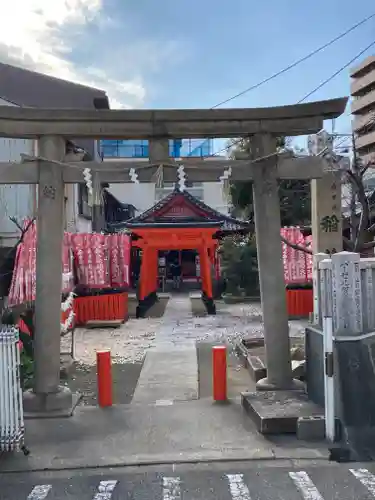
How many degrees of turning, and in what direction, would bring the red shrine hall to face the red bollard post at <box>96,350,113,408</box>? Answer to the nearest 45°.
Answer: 0° — it already faces it

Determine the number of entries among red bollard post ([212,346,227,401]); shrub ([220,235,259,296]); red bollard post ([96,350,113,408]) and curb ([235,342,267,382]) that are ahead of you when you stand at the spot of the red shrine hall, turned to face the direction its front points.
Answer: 3

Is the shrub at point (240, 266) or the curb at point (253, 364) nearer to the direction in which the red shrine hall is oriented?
the curb

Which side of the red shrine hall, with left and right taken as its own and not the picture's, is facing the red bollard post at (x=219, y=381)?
front

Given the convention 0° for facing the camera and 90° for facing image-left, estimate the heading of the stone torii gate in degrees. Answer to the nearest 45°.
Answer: approximately 0°

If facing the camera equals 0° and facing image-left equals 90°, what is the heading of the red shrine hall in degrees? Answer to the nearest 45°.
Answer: approximately 0°

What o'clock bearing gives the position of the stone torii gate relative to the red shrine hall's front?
The stone torii gate is roughly at 12 o'clock from the red shrine hall.

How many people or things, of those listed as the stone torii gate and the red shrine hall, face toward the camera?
2

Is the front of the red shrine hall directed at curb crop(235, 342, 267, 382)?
yes

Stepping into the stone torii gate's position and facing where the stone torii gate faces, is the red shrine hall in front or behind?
behind

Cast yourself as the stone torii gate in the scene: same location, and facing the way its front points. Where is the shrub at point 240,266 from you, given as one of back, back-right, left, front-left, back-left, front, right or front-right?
back
